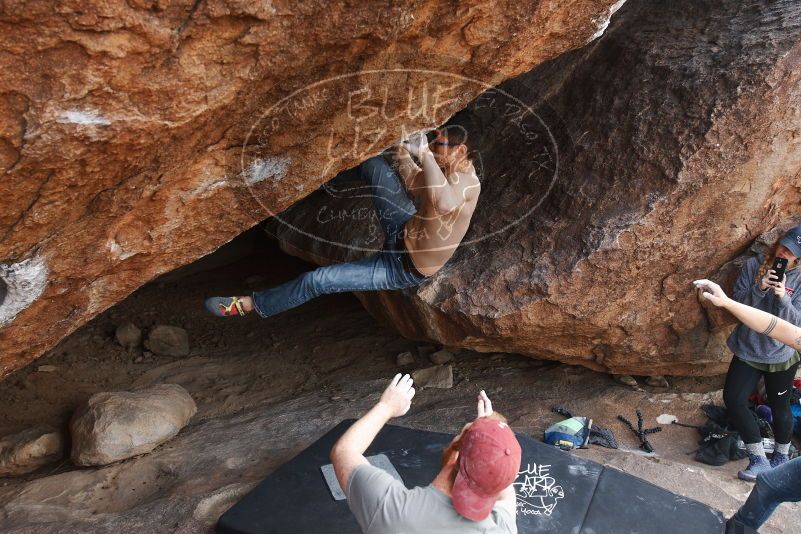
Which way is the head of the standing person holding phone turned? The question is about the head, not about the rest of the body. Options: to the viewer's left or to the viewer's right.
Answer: to the viewer's left

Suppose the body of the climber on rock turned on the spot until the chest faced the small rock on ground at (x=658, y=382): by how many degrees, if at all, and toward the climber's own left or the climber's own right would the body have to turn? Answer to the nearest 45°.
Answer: approximately 135° to the climber's own right
